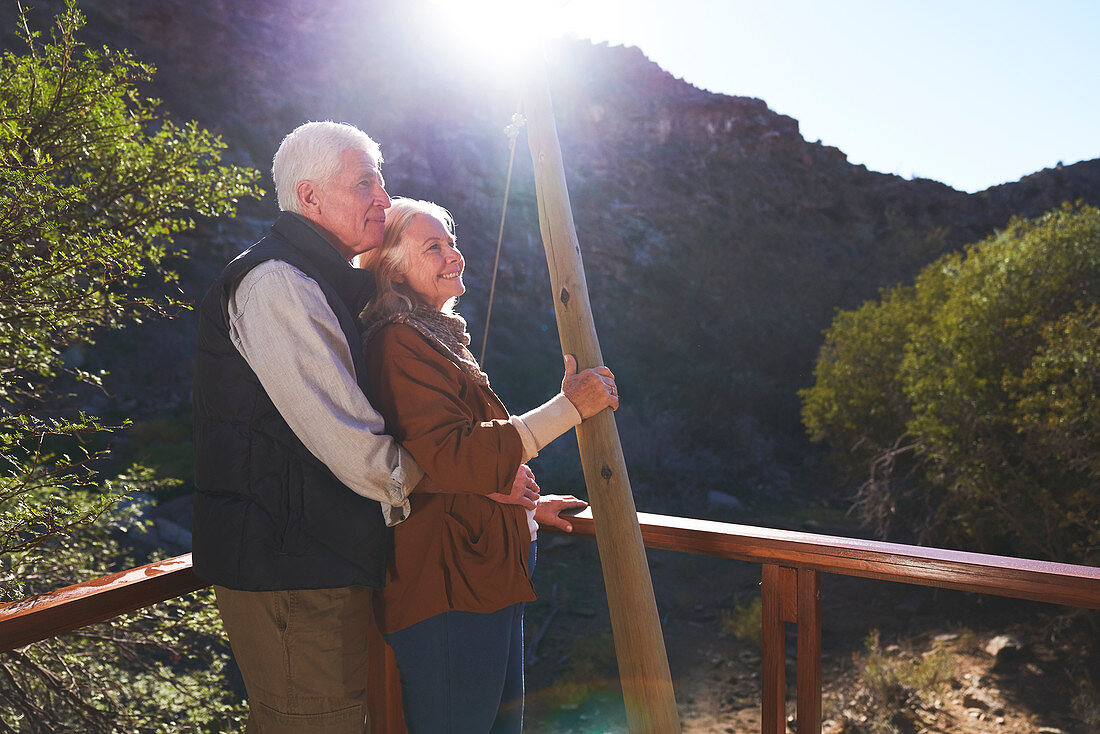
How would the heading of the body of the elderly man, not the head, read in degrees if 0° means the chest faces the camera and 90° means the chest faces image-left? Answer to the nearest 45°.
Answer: approximately 270°

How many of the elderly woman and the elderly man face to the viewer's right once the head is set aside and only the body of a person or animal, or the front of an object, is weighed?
2

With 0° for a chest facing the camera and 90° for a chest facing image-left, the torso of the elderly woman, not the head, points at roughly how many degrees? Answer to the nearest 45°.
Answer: approximately 270°

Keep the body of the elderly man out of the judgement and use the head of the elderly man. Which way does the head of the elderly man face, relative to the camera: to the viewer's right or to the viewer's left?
to the viewer's right

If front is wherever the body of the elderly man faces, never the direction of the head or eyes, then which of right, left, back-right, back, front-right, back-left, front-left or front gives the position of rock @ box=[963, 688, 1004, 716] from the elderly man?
front-left
